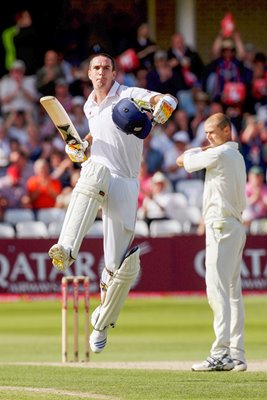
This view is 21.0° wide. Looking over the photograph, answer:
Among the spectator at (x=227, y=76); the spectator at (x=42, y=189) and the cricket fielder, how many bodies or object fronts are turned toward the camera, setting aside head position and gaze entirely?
2

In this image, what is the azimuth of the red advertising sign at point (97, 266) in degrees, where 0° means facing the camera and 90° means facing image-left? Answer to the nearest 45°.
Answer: approximately 0°

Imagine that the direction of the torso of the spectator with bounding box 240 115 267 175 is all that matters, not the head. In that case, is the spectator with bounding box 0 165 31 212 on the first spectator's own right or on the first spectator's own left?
on the first spectator's own right

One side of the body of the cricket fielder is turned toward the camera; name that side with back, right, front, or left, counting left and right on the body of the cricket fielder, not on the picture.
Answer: left

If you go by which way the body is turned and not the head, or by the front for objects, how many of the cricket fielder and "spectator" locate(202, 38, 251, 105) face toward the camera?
1

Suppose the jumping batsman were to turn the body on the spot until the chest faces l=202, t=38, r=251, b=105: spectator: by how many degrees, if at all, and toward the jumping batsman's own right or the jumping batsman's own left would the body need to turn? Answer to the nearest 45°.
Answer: approximately 135° to the jumping batsman's own right
